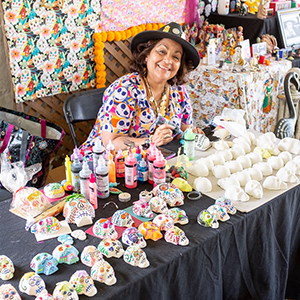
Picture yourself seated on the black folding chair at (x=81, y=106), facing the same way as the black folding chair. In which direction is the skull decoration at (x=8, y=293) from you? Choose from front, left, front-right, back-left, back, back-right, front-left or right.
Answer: front-right

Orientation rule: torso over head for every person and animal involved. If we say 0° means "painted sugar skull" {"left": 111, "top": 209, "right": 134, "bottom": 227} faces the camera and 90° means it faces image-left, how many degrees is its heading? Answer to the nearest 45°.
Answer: approximately 315°

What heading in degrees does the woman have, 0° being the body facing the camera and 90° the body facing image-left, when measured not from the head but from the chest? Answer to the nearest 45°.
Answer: approximately 315°

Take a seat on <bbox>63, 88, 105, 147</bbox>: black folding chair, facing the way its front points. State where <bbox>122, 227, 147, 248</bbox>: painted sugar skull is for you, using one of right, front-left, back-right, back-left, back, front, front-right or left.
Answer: front-right

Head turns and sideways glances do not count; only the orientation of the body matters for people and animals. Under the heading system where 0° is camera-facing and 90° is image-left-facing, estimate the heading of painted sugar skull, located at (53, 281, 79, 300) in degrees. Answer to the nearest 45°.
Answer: approximately 315°

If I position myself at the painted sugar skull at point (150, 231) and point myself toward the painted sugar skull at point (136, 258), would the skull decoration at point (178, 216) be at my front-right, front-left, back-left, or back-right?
back-left

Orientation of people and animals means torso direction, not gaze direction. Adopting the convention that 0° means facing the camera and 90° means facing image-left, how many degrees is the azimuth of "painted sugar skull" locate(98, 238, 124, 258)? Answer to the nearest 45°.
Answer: approximately 315°

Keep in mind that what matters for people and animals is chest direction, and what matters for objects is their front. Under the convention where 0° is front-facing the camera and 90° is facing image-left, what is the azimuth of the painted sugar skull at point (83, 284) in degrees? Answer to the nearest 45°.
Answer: approximately 315°

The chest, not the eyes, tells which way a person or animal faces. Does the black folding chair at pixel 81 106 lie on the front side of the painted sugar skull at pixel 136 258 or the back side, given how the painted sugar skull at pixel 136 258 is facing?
on the back side
